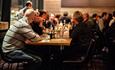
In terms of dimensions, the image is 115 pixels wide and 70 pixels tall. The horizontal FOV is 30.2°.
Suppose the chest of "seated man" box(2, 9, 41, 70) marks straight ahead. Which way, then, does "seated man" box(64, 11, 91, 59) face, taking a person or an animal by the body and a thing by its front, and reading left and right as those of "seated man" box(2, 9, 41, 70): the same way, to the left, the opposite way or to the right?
the opposite way

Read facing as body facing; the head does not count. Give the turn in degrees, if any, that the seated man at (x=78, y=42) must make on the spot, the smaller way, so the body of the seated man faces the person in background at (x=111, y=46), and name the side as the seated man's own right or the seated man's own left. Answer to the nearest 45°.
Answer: approximately 135° to the seated man's own right

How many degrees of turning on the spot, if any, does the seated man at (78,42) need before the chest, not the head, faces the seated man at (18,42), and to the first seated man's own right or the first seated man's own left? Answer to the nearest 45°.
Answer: approximately 45° to the first seated man's own left

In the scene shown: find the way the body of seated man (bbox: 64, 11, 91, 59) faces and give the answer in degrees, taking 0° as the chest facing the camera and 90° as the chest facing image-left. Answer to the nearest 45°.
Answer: approximately 90°

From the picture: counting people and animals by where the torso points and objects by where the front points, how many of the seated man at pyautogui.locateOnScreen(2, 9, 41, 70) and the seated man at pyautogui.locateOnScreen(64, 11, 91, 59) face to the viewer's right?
1

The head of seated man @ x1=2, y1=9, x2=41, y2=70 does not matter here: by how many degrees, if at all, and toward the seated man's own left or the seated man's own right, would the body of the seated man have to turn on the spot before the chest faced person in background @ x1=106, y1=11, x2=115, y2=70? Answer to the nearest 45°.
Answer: approximately 45° to the seated man's own left

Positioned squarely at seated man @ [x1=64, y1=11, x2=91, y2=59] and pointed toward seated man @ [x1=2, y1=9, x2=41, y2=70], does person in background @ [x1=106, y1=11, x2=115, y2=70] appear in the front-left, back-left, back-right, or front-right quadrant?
back-right

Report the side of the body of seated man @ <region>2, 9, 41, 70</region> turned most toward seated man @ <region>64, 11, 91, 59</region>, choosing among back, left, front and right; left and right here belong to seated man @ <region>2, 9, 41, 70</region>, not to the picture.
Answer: front

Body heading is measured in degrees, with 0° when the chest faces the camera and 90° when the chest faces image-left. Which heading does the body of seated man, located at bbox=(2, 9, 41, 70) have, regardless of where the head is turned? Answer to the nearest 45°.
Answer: approximately 270°

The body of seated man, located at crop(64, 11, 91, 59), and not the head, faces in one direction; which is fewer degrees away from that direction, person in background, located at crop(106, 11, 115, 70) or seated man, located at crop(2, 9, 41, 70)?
the seated man
